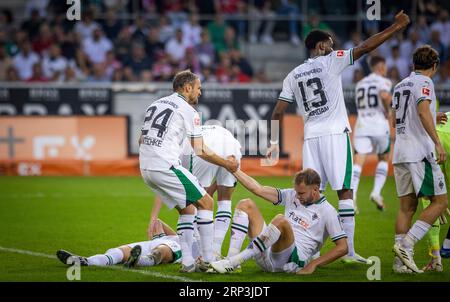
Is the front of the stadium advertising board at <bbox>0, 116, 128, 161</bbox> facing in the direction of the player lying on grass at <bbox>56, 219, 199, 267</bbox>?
yes

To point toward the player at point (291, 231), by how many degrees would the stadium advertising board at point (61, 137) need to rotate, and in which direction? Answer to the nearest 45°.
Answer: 0° — it already faces them

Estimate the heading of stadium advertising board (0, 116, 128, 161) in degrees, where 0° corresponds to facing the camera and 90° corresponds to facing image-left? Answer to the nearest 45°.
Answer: approximately 0°

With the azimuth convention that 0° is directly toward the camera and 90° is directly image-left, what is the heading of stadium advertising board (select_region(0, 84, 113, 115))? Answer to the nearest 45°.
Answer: approximately 0°
